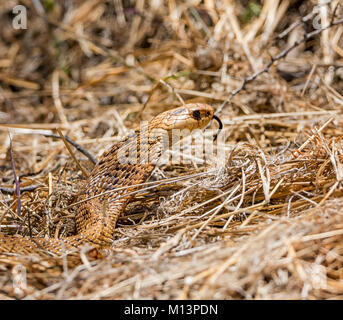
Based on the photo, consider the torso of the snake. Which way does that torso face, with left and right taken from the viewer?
facing to the right of the viewer
